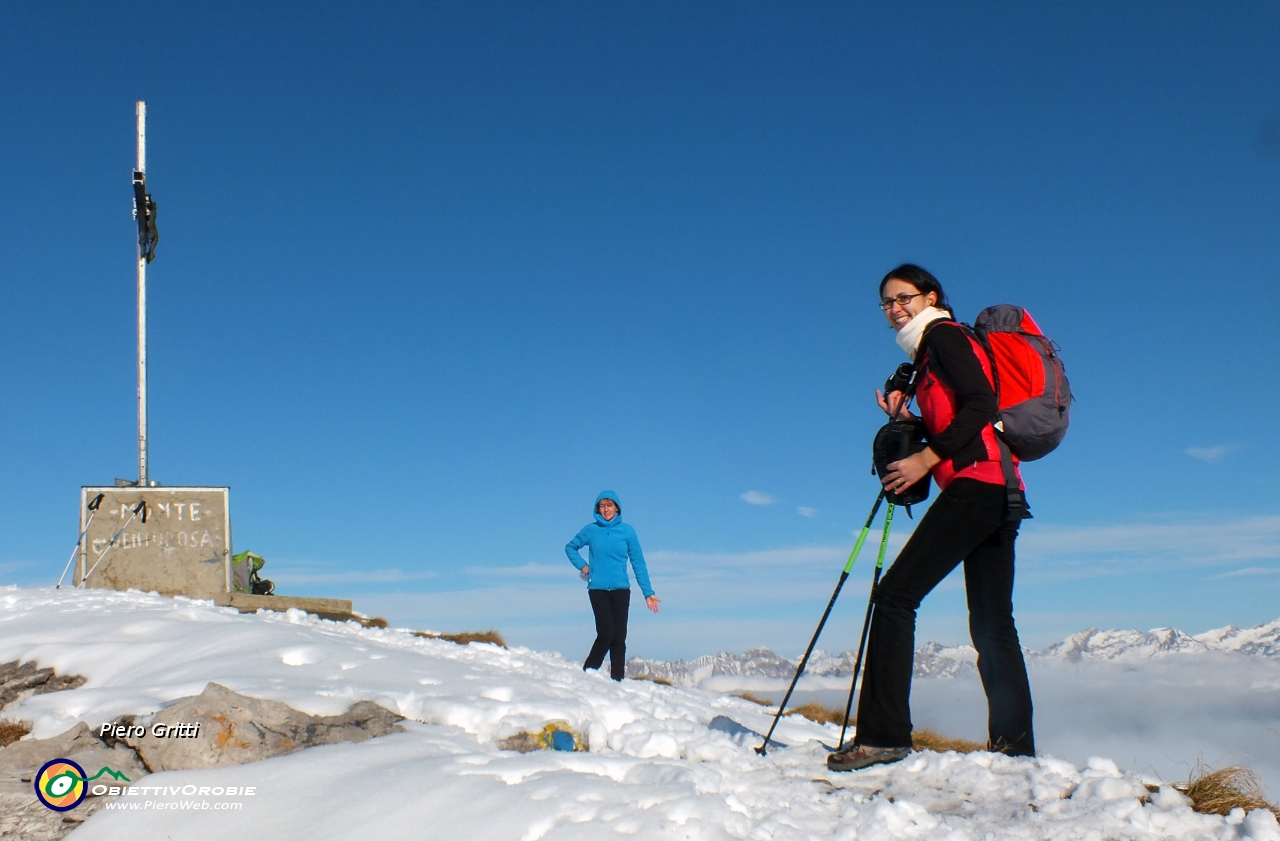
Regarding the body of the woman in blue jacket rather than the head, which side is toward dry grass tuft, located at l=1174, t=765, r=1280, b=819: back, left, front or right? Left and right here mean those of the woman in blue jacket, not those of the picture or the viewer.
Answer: front

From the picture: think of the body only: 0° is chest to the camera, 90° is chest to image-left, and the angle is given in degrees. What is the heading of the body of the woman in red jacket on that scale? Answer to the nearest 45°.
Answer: approximately 90°

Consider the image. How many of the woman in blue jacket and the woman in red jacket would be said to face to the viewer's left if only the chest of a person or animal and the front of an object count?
1

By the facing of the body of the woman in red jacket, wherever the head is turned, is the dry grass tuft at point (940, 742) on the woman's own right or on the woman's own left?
on the woman's own right

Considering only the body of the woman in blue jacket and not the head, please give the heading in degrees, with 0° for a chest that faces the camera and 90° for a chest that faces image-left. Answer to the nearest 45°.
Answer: approximately 0°

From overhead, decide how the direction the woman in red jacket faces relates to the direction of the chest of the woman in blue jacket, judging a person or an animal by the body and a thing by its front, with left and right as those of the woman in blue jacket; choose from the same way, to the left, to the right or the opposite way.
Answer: to the right

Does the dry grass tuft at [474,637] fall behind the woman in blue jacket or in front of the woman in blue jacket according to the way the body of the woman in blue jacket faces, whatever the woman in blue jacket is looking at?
behind

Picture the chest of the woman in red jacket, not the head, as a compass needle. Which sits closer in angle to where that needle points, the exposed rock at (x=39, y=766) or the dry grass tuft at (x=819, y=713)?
the exposed rock

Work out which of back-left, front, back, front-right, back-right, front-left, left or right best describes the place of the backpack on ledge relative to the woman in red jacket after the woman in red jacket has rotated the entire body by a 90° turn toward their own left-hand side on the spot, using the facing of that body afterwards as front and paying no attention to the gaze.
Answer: back-right

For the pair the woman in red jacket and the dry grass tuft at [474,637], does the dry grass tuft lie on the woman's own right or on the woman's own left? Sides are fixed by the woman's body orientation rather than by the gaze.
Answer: on the woman's own right
